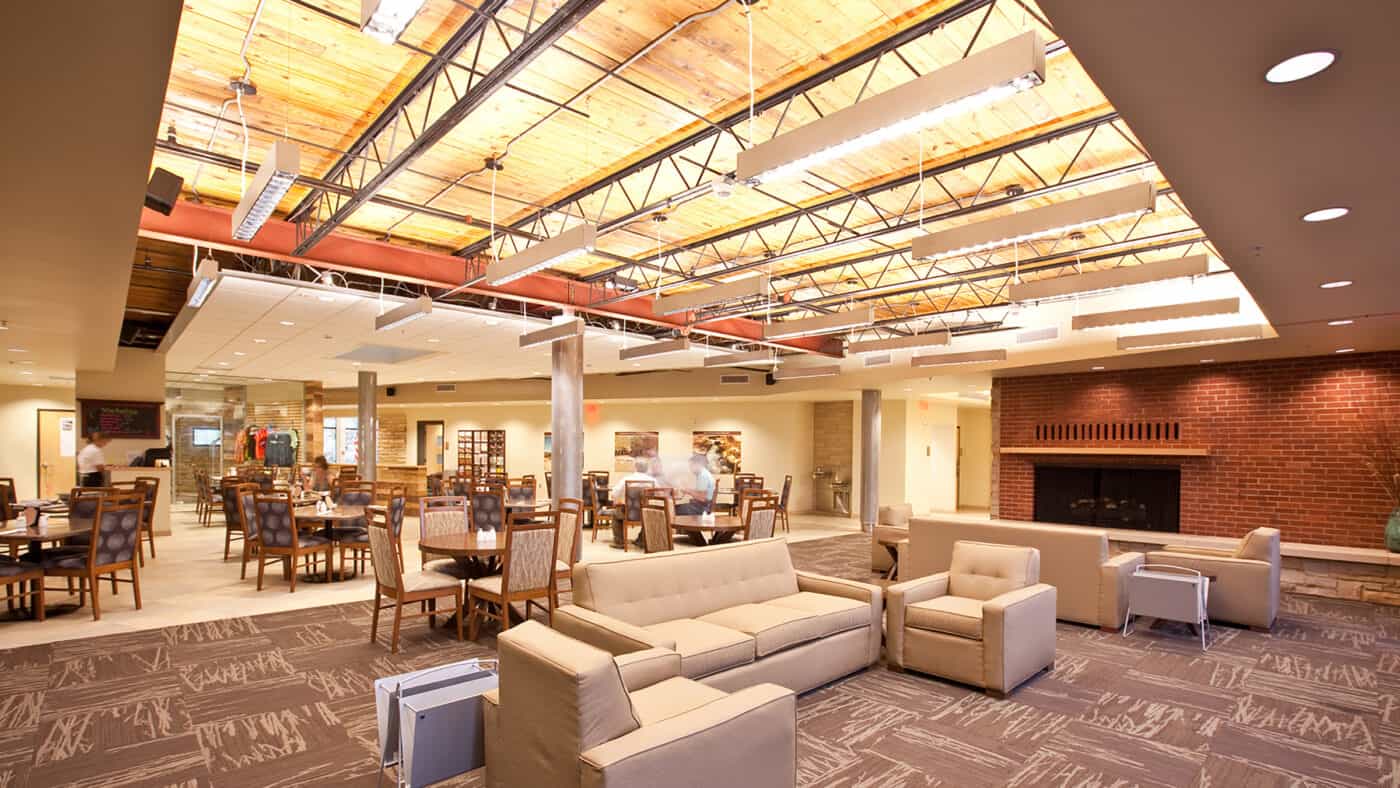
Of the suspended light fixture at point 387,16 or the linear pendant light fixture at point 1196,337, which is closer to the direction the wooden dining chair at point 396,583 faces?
the linear pendant light fixture

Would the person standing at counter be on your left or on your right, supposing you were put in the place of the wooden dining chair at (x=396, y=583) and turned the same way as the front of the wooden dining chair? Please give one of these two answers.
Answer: on your left

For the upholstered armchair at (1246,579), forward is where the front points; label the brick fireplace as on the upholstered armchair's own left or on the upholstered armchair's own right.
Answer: on the upholstered armchair's own right

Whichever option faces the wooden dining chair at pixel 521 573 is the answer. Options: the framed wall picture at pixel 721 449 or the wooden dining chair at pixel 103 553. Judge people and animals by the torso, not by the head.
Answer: the framed wall picture

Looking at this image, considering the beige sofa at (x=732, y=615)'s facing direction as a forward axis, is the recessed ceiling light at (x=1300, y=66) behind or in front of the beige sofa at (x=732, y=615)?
in front

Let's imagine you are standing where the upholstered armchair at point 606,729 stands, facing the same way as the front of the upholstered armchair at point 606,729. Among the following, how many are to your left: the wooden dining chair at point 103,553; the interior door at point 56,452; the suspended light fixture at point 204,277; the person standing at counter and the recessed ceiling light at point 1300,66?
4

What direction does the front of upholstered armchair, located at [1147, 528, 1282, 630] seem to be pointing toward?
to the viewer's left

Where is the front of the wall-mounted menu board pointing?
toward the camera

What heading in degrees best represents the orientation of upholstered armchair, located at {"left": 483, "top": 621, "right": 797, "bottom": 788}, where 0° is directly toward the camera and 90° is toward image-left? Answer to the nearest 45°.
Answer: approximately 225°

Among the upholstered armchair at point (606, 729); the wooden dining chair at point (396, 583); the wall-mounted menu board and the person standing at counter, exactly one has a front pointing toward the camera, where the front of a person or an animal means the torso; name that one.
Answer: the wall-mounted menu board

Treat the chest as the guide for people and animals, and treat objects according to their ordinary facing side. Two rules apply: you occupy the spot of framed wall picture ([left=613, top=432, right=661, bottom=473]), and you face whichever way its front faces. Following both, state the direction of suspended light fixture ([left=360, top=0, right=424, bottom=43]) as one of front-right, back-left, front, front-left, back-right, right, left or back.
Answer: front

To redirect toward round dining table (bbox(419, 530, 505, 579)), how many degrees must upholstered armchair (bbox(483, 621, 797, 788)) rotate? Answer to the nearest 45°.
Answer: approximately 45° to its left

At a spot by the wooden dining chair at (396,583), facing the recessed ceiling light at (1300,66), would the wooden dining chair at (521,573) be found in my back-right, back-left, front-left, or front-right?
front-left

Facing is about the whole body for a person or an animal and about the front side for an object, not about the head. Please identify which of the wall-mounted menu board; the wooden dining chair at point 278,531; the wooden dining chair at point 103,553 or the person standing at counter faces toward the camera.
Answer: the wall-mounted menu board

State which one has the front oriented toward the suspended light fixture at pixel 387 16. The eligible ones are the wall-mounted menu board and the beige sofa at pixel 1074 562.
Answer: the wall-mounted menu board

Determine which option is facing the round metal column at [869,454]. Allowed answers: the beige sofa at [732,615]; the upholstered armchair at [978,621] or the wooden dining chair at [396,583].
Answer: the wooden dining chair

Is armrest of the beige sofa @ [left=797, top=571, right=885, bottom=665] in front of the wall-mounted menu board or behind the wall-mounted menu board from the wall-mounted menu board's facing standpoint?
in front
